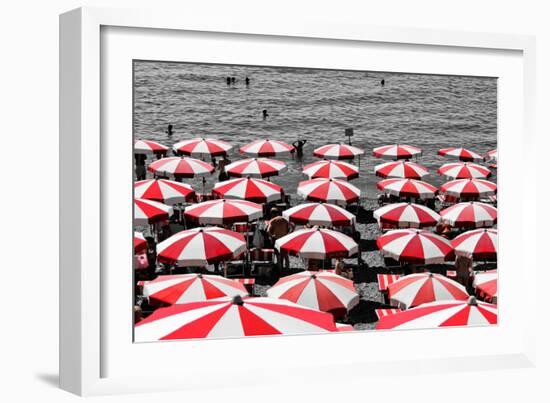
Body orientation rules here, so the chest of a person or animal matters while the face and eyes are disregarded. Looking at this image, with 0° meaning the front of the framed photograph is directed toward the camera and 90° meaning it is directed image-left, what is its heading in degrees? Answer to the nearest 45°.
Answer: approximately 315°
